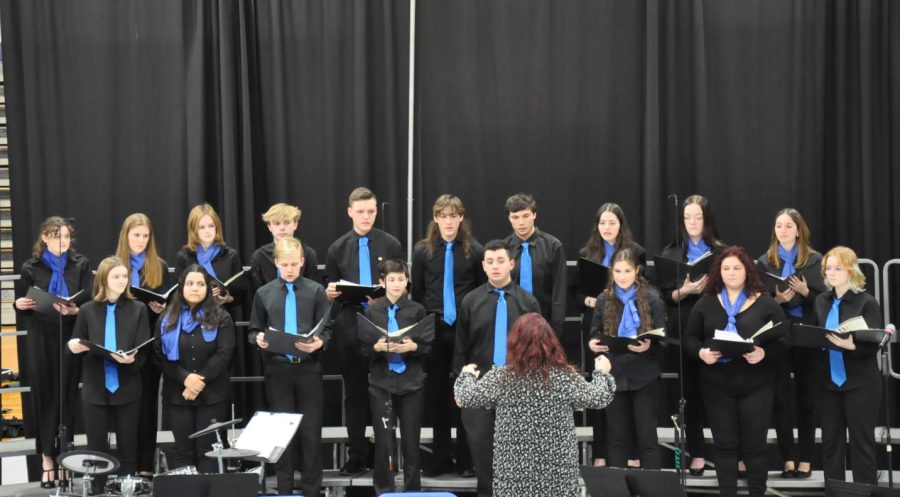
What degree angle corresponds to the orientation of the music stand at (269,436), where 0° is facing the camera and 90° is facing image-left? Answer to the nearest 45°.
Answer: approximately 45°

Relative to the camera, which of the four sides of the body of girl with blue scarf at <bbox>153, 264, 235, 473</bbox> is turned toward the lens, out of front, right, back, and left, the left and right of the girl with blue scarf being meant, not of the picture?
front

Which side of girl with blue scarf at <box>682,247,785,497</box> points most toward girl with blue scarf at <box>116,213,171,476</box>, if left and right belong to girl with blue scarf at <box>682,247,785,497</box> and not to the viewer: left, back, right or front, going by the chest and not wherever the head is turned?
right

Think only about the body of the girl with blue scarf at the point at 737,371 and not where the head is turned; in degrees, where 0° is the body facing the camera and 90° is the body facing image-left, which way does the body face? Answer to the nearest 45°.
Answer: approximately 0°

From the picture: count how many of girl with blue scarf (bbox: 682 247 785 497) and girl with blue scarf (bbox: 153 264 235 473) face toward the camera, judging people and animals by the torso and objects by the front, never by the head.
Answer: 2

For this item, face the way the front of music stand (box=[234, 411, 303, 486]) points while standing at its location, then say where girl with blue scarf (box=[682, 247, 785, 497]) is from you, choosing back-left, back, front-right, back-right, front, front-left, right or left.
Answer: back-left

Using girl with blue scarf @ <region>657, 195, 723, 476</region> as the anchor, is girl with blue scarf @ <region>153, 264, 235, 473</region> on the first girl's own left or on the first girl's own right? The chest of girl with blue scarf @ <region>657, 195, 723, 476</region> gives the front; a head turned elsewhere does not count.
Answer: on the first girl's own right

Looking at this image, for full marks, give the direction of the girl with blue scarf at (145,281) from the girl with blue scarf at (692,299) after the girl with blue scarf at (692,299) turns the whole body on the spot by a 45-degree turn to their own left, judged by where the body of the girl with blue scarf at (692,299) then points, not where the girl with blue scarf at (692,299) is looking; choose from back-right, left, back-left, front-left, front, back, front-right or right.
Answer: back-right
